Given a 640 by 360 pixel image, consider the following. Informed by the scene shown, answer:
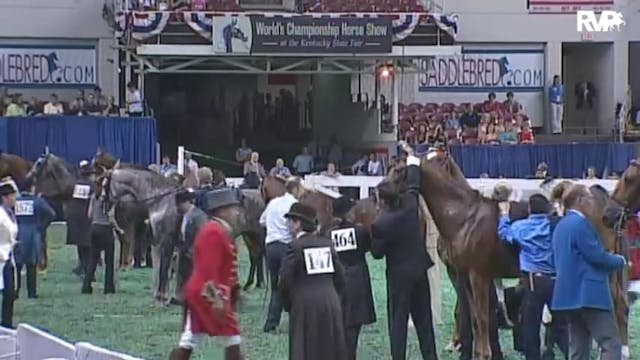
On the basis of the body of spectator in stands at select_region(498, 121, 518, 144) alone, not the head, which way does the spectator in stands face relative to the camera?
toward the camera

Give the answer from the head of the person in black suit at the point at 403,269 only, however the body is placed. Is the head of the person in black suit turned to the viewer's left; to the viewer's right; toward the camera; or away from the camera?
away from the camera

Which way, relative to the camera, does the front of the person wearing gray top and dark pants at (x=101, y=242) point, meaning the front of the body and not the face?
away from the camera

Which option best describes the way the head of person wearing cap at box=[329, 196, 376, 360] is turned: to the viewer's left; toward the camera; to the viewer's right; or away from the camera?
away from the camera

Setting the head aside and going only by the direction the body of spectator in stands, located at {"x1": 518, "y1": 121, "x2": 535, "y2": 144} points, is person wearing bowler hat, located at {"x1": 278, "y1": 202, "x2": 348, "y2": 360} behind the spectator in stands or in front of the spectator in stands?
in front

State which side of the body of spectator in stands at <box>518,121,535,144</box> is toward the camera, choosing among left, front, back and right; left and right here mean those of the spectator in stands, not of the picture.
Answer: front

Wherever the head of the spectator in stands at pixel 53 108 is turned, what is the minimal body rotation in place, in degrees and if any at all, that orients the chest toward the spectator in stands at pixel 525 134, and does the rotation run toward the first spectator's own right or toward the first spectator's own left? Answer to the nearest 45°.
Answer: approximately 90° to the first spectator's own left

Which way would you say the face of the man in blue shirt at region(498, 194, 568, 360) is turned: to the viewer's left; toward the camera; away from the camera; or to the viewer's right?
away from the camera

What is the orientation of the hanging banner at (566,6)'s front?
toward the camera

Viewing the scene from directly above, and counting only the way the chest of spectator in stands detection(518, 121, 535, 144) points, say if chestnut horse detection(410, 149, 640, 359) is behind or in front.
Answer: in front

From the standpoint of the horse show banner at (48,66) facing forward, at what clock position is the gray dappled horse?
The gray dappled horse is roughly at 12 o'clock from the horse show banner.

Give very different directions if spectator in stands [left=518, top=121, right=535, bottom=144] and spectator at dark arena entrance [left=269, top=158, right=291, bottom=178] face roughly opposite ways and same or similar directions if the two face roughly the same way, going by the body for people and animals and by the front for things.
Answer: same or similar directions

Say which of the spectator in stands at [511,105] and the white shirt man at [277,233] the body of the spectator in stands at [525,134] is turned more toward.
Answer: the white shirt man

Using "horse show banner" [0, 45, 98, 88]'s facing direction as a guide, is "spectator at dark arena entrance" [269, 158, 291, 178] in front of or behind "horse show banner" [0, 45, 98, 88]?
in front

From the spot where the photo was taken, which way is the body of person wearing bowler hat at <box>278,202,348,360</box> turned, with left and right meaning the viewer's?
facing away from the viewer and to the left of the viewer

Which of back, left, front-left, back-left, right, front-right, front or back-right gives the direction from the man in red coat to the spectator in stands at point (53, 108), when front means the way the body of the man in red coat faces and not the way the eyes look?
left
